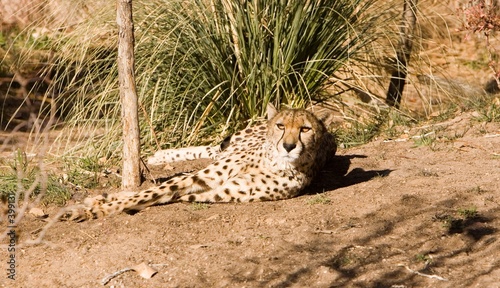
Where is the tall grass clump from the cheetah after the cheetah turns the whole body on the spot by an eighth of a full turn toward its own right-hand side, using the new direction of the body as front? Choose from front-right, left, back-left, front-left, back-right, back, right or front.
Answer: back

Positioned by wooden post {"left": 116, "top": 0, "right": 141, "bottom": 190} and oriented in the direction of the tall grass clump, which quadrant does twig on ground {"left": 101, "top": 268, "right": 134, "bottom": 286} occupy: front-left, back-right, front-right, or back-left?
back-right

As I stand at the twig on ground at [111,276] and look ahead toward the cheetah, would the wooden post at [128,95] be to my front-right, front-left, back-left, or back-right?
front-left

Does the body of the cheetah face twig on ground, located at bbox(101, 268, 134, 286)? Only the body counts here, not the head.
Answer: no
